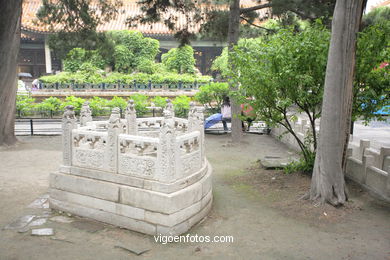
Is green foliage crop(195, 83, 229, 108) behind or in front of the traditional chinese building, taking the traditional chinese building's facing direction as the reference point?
in front

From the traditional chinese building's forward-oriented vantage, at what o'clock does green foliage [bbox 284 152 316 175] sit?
The green foliage is roughly at 11 o'clock from the traditional chinese building.

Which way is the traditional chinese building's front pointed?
toward the camera

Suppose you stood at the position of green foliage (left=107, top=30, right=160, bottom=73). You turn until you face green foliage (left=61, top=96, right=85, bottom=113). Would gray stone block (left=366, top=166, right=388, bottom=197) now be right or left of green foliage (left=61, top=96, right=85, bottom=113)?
left

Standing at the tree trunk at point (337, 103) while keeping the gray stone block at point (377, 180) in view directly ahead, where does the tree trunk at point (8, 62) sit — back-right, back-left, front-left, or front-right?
back-left

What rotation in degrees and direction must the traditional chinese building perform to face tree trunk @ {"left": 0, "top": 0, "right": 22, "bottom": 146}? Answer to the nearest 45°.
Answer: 0° — it already faces it

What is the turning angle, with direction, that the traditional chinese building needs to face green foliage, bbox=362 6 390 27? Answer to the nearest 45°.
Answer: approximately 45° to its left

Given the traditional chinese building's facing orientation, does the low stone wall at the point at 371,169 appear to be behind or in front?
in front

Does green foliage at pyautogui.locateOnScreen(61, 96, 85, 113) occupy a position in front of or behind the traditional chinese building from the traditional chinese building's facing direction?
in front
